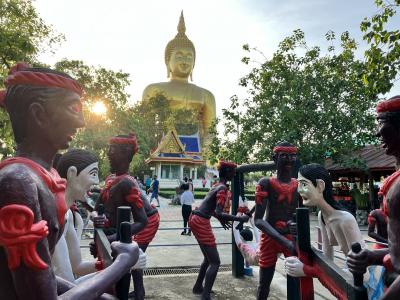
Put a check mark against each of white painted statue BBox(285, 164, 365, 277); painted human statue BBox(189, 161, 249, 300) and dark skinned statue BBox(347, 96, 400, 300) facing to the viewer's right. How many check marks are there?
1

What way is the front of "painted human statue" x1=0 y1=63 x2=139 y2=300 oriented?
to the viewer's right

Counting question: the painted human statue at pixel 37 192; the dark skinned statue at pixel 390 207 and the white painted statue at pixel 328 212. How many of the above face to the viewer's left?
2

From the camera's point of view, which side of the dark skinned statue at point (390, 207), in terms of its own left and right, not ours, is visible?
left

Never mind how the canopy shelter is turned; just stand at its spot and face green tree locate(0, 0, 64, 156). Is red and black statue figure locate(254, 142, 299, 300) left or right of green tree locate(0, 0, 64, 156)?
left

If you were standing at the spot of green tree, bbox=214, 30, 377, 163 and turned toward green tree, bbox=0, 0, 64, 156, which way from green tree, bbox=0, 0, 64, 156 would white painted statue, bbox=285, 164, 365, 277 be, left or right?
left

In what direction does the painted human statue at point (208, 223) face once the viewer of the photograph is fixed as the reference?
facing to the right of the viewer

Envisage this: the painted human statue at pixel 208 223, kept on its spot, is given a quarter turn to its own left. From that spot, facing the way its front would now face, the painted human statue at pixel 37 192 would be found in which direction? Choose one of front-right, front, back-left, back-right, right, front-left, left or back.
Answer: back

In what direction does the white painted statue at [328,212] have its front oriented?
to the viewer's left

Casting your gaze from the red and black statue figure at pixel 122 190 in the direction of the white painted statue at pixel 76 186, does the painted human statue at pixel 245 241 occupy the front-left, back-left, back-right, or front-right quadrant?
back-left

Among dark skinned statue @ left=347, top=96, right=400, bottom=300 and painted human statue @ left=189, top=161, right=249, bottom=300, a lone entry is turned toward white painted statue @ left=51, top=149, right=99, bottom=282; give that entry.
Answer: the dark skinned statue

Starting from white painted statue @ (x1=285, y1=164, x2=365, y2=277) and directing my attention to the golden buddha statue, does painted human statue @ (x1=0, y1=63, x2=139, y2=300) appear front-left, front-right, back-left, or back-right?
back-left

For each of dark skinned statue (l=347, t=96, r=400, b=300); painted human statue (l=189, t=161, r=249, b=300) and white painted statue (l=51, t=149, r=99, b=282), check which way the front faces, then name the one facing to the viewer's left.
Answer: the dark skinned statue

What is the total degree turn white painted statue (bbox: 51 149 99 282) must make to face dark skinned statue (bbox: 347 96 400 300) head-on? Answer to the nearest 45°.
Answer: approximately 45° to its right

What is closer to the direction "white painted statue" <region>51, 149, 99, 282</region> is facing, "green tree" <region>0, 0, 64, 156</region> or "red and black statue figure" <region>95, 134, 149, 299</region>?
the red and black statue figure

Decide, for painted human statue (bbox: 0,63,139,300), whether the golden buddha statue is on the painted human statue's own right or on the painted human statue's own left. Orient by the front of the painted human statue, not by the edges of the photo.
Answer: on the painted human statue's own left
